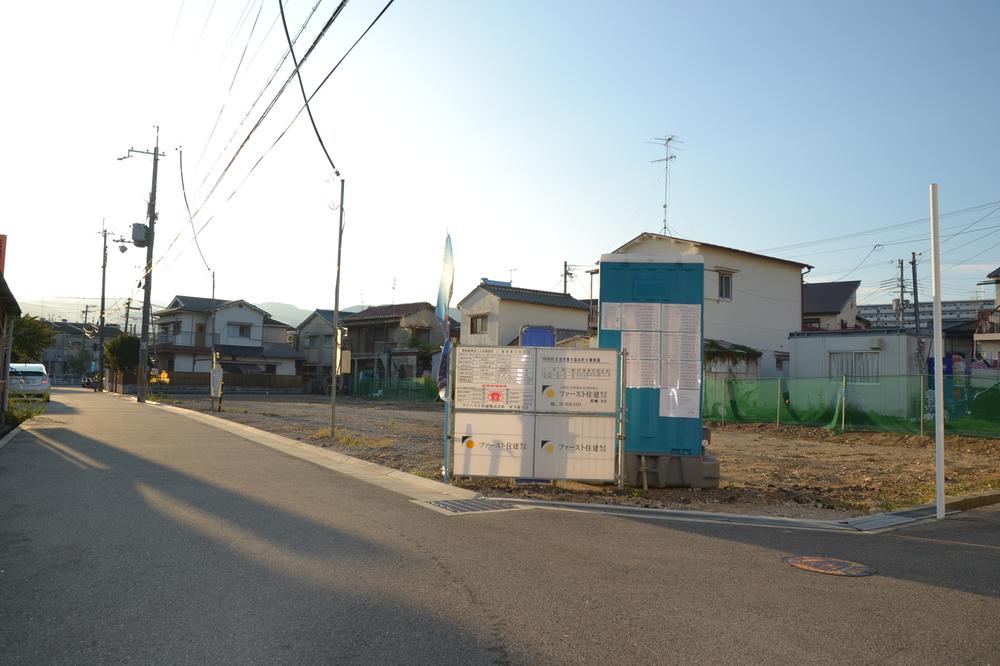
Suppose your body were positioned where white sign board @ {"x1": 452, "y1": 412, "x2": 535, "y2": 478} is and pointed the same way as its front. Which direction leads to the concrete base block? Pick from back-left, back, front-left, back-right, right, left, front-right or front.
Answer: left

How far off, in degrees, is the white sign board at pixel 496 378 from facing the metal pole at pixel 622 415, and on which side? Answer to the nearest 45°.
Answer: approximately 90° to its left

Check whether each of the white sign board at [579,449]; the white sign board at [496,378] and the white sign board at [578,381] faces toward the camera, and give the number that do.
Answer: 3

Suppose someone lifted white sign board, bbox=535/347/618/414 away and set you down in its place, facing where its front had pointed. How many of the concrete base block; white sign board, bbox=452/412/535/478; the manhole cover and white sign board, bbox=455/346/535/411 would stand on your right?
2

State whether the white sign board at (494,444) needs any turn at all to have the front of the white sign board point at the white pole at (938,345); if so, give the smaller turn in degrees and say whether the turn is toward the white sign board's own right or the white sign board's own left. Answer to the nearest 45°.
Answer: approximately 90° to the white sign board's own left

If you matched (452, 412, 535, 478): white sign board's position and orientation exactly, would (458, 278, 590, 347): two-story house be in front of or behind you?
behind

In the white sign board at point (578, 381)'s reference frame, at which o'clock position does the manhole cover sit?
The manhole cover is roughly at 11 o'clock from the white sign board.

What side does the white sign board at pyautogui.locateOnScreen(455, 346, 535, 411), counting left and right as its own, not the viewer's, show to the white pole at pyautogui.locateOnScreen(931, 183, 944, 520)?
left

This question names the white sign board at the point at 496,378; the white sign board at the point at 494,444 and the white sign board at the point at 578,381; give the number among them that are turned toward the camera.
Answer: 3

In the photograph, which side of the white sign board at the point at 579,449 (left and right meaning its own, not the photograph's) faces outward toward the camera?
front

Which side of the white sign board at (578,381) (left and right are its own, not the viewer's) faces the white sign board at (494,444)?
right

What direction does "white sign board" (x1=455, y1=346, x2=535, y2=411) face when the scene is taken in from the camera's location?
facing the viewer

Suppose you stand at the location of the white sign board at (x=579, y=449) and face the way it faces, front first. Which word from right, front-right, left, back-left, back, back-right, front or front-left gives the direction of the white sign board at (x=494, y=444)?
right

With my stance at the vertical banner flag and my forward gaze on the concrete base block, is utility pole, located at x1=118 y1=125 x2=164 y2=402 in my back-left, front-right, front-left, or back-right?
back-left
